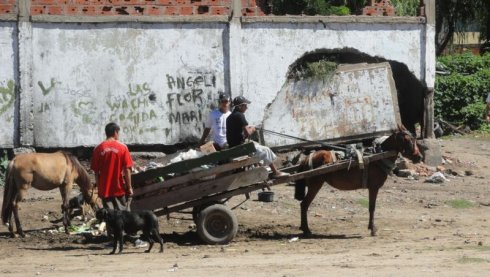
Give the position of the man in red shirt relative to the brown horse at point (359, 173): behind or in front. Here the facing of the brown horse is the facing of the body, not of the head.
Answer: behind

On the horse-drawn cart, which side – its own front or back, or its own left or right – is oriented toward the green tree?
left

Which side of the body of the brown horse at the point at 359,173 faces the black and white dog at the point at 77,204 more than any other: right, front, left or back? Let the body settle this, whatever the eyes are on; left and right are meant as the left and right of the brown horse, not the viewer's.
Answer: back

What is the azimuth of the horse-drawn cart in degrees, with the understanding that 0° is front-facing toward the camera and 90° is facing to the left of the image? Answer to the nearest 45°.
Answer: approximately 270°

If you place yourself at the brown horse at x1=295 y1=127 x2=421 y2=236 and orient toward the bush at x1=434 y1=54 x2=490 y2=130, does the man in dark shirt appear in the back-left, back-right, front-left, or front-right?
back-left

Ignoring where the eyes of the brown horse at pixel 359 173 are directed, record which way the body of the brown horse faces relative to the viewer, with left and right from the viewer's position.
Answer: facing to the right of the viewer

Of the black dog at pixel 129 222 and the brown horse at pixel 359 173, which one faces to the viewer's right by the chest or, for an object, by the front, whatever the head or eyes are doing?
the brown horse

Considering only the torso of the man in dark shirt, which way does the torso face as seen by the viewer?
to the viewer's right

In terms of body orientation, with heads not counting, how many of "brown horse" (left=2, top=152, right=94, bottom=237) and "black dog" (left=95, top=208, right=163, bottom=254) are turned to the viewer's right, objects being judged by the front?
1

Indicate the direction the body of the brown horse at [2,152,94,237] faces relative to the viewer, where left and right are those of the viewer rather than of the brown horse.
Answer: facing to the right of the viewer

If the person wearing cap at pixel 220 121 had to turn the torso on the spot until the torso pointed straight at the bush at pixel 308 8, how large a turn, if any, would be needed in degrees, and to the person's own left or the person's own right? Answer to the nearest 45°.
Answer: approximately 135° to the person's own left
